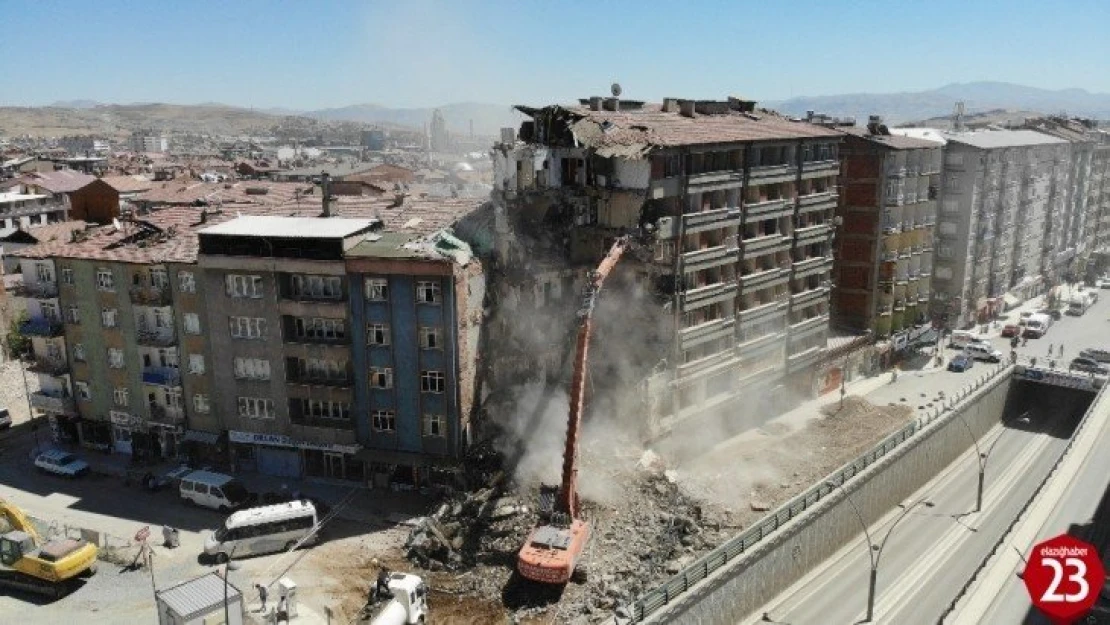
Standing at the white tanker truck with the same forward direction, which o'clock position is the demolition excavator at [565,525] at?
The demolition excavator is roughly at 1 o'clock from the white tanker truck.

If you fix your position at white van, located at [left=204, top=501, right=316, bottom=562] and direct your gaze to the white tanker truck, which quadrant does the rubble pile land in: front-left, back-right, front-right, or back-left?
front-left

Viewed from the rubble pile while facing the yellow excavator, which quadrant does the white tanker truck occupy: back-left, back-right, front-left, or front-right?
front-left

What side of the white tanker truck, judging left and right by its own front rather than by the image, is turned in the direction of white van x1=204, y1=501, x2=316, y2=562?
left

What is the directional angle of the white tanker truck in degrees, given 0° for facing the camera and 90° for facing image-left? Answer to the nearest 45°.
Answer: approximately 225°

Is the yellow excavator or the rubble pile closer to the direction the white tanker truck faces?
the rubble pile

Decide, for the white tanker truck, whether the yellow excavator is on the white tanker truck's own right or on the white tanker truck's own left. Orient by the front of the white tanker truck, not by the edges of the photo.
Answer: on the white tanker truck's own left

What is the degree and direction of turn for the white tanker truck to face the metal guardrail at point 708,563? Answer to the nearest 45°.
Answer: approximately 45° to its right
